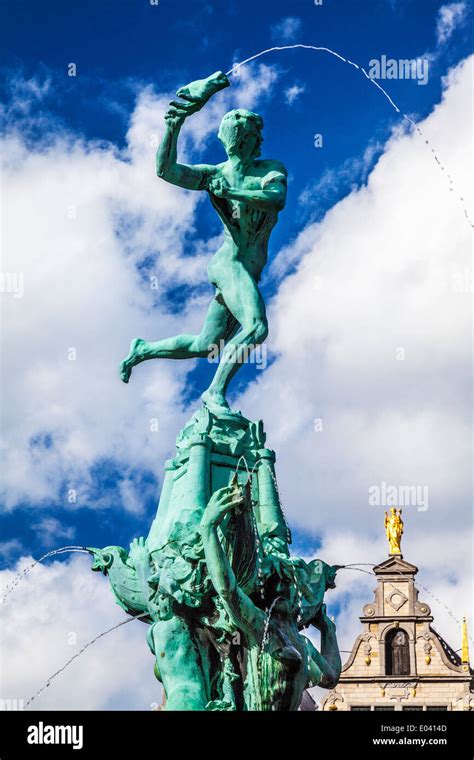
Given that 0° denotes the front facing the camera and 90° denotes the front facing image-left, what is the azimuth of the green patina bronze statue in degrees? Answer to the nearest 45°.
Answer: approximately 315°
